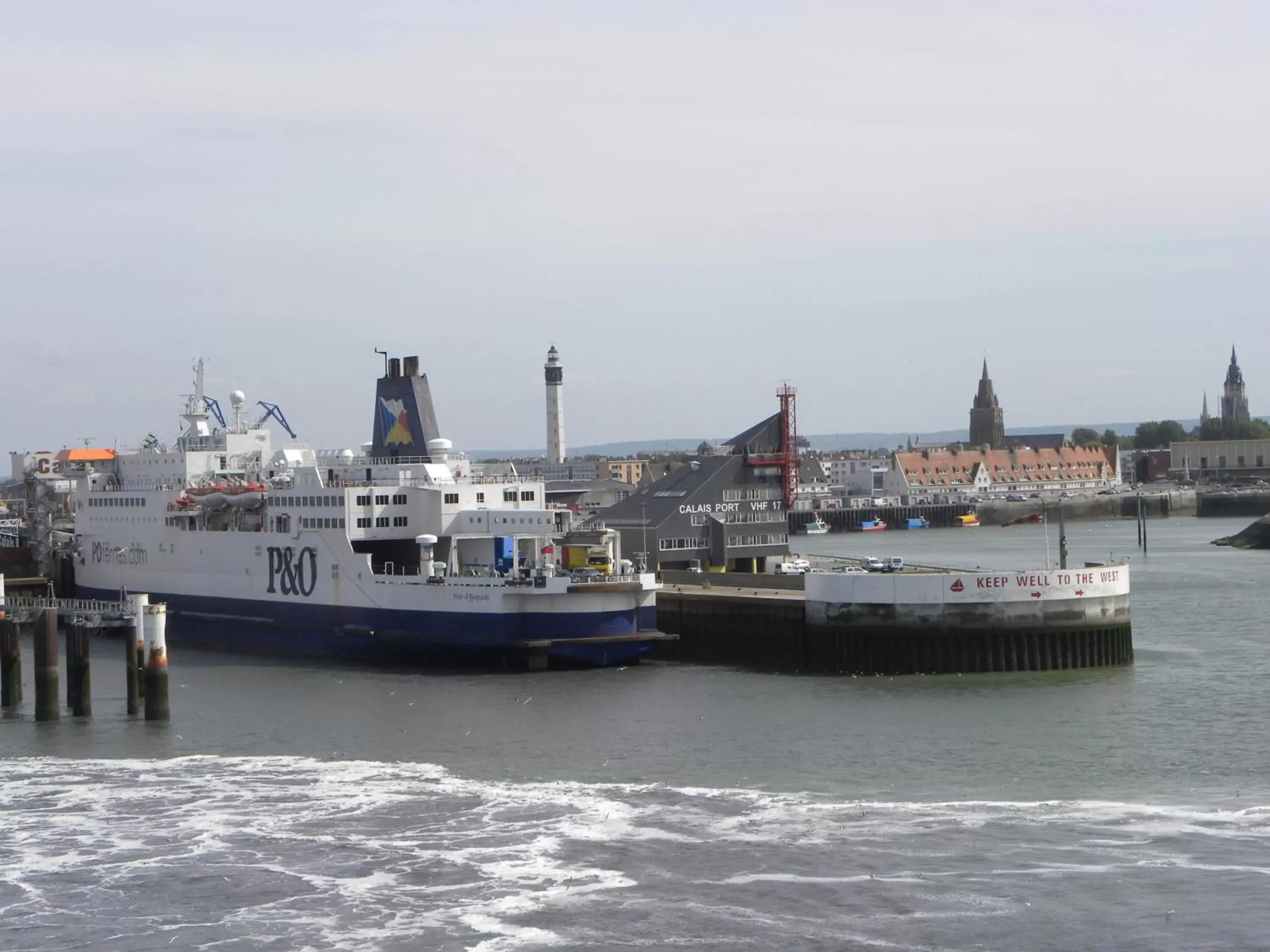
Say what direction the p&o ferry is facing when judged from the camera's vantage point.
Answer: facing away from the viewer and to the left of the viewer

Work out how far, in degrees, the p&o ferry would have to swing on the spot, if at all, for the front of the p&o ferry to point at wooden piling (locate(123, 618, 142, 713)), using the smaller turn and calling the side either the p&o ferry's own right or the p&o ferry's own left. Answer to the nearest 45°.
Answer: approximately 90° to the p&o ferry's own left

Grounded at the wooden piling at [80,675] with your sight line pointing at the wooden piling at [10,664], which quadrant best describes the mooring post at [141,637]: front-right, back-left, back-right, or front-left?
back-right

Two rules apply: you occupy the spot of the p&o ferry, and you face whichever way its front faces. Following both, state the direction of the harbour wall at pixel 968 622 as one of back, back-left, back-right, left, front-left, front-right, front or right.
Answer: back
